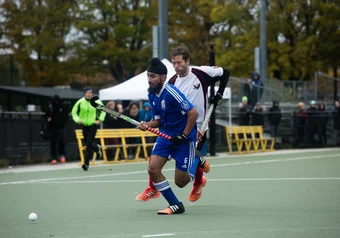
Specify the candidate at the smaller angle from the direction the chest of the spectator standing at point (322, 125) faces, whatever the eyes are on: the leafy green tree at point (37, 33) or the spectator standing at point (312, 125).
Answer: the spectator standing

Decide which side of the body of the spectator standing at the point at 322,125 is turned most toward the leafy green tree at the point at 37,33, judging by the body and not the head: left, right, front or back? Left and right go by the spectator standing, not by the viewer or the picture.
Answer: right

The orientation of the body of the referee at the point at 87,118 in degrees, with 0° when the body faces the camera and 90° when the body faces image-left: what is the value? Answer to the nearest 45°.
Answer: approximately 0°

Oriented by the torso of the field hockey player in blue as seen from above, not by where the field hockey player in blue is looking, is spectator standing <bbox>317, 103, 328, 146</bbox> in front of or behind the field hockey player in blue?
behind
